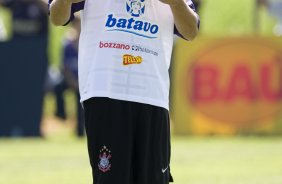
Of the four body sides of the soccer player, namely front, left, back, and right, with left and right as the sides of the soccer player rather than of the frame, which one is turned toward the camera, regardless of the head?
front
